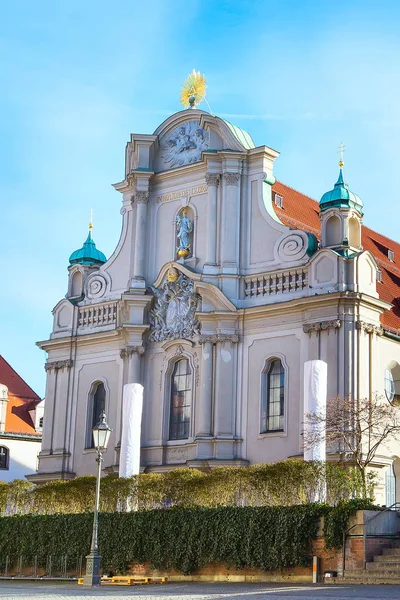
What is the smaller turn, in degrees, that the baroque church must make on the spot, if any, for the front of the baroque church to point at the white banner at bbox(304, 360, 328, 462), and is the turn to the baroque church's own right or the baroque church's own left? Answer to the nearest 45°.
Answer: approximately 90° to the baroque church's own left

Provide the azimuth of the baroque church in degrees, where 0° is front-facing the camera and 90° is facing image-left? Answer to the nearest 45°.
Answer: approximately 45°

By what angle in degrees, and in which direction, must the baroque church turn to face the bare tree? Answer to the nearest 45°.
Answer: approximately 90° to its left
